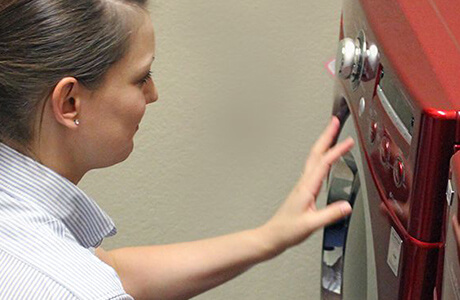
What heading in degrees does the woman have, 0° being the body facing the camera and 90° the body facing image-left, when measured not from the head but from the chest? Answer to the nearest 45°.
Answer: approximately 225°
